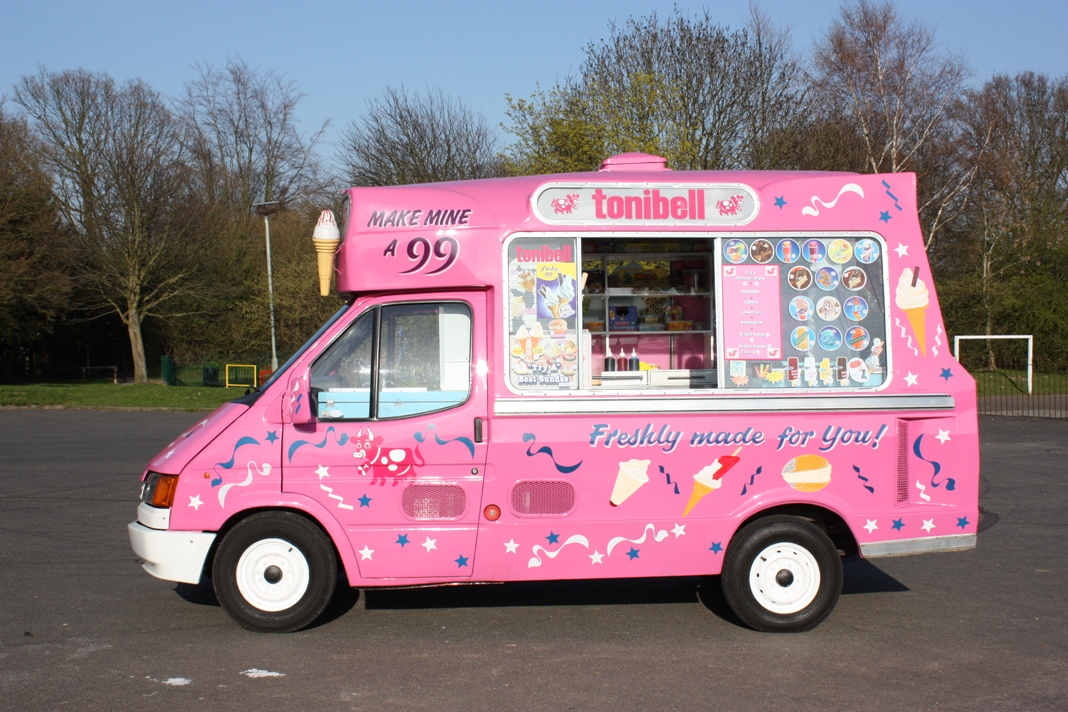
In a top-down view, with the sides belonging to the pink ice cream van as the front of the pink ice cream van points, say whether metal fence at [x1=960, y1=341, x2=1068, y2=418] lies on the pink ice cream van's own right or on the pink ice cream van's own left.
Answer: on the pink ice cream van's own right

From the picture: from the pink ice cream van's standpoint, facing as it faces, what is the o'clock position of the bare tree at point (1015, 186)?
The bare tree is roughly at 4 o'clock from the pink ice cream van.

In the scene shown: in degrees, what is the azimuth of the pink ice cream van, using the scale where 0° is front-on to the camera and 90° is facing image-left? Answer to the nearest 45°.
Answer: approximately 90°

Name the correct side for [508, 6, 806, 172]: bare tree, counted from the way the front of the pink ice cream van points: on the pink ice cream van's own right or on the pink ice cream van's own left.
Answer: on the pink ice cream van's own right

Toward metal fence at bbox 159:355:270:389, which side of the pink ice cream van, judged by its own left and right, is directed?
right

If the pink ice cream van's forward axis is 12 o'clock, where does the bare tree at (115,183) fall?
The bare tree is roughly at 2 o'clock from the pink ice cream van.
